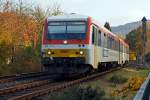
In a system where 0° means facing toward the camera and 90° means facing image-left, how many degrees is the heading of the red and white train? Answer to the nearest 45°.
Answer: approximately 45°

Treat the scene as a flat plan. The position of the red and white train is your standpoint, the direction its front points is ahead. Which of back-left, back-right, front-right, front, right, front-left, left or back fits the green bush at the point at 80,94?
front-left
